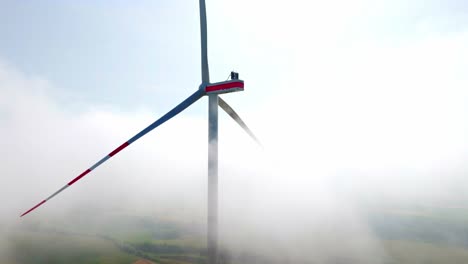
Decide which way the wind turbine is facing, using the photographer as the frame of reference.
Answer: facing away from the viewer and to the left of the viewer
